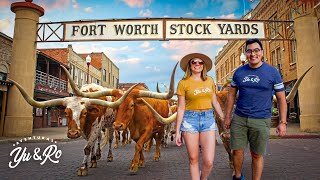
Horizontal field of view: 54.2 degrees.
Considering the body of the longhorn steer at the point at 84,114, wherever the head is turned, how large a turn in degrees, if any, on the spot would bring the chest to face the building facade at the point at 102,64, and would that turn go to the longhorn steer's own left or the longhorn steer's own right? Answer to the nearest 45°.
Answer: approximately 135° to the longhorn steer's own right

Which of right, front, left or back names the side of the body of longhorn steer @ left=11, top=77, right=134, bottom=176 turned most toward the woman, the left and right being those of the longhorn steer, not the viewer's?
left

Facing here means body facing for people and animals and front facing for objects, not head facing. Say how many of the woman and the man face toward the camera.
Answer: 2

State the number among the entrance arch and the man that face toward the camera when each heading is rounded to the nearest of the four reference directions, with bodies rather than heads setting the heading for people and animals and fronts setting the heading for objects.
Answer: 2

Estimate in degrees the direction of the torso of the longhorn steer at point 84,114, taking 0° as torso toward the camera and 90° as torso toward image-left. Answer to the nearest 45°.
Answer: approximately 45°

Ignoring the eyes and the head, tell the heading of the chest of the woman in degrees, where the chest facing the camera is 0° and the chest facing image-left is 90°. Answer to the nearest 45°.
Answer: approximately 0°
